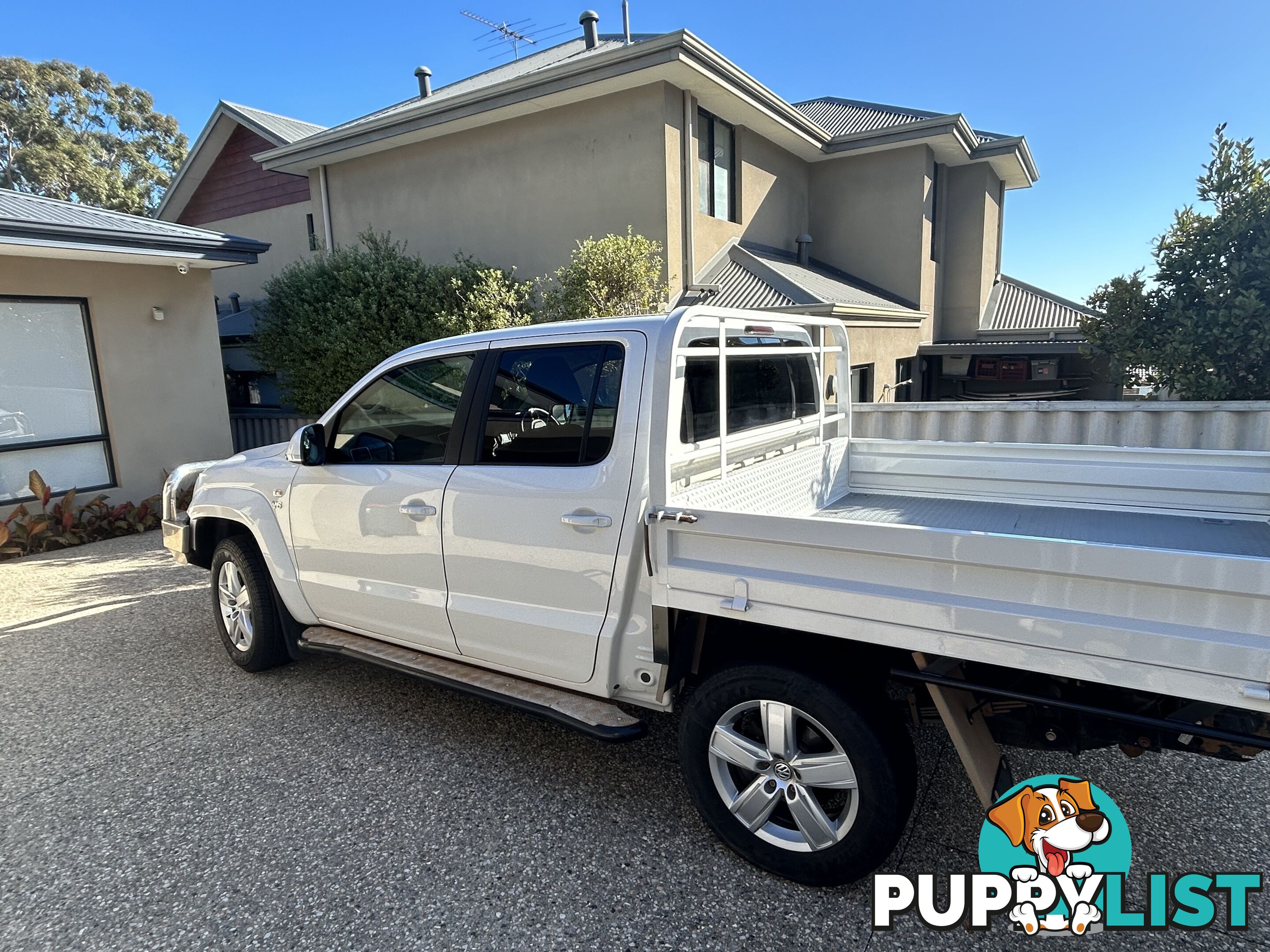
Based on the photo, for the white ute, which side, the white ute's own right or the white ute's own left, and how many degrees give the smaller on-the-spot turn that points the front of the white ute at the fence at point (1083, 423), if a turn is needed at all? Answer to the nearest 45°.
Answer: approximately 90° to the white ute's own right

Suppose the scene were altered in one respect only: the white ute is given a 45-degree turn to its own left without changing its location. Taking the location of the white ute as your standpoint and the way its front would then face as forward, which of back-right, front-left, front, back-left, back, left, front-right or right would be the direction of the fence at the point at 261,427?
front-right

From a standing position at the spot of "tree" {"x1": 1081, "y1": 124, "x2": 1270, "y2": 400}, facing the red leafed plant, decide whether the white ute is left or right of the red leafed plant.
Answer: left

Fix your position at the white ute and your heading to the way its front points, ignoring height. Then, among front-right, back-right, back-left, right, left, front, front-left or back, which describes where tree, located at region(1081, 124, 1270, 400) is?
right

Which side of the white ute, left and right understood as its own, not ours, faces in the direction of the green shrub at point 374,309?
front

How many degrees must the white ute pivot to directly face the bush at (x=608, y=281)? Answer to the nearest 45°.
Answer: approximately 45° to its right

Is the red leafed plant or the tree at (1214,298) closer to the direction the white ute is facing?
the red leafed plant

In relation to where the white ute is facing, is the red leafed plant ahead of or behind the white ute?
ahead

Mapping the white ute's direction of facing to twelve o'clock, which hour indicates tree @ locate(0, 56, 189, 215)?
The tree is roughly at 12 o'clock from the white ute.

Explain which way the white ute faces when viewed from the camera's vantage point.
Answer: facing away from the viewer and to the left of the viewer

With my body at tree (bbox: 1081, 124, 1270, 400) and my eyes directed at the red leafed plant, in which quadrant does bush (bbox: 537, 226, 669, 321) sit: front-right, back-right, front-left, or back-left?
front-right

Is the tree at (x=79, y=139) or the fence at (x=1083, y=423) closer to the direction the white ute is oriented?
the tree
